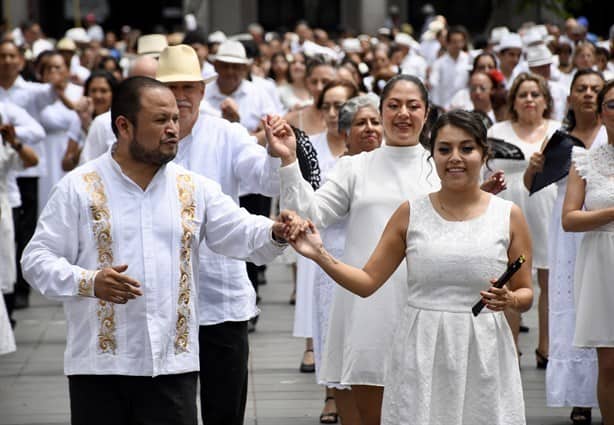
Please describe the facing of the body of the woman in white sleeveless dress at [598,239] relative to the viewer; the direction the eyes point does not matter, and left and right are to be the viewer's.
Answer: facing the viewer and to the right of the viewer

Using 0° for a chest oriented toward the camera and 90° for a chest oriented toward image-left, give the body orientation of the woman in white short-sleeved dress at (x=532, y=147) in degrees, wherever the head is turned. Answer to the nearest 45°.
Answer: approximately 0°

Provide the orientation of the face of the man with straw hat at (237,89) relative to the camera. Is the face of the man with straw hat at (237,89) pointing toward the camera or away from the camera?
toward the camera

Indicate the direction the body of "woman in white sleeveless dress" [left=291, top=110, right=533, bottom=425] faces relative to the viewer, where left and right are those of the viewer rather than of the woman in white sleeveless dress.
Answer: facing the viewer

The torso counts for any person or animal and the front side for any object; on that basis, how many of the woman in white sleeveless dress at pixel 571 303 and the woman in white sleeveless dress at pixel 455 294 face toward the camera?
2

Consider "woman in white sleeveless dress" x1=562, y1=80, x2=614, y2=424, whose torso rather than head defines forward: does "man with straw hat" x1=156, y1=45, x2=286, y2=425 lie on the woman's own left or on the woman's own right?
on the woman's own right

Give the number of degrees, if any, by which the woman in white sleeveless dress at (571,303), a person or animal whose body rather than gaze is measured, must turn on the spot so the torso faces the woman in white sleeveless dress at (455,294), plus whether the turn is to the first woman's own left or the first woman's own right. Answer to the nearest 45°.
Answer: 0° — they already face them

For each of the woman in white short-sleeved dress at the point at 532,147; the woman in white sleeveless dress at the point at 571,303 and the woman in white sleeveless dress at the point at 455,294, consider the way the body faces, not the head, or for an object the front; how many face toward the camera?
3

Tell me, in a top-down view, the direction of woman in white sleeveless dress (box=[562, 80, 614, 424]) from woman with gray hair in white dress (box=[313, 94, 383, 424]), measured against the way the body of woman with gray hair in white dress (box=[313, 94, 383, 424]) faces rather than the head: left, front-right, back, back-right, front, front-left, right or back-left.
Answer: front-left

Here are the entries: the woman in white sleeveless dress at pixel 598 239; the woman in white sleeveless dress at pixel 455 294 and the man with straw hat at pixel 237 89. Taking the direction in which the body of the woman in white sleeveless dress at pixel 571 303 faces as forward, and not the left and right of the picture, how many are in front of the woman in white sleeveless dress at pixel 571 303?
2

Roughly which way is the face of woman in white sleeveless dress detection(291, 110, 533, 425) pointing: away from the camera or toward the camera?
toward the camera

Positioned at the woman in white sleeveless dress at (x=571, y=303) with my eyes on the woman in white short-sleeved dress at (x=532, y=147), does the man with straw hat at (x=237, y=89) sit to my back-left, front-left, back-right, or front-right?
front-left
